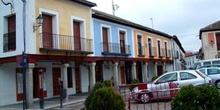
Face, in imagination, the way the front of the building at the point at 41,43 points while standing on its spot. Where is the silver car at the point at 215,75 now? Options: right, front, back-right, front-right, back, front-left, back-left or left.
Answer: front-left

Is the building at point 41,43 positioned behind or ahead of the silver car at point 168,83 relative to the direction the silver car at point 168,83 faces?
ahead

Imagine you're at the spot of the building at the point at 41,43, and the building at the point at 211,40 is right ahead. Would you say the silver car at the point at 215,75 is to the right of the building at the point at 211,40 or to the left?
right

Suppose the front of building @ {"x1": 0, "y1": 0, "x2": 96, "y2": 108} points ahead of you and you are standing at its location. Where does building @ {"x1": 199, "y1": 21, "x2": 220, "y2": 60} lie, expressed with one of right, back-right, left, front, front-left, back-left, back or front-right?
left

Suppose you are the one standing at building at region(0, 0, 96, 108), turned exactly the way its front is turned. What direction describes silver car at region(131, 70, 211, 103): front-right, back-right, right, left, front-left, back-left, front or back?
front

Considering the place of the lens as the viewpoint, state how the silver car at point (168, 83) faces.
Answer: facing to the left of the viewer

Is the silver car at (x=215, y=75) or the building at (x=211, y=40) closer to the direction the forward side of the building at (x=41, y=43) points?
the silver car

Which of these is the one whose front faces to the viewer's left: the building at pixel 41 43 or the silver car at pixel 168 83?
the silver car

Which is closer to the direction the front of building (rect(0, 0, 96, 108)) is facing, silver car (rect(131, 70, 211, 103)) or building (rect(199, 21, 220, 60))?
the silver car

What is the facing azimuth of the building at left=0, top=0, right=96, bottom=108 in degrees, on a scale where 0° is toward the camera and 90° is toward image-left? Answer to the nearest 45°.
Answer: approximately 315°

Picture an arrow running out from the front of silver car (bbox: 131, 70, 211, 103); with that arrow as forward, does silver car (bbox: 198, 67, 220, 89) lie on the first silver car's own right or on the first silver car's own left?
on the first silver car's own right
